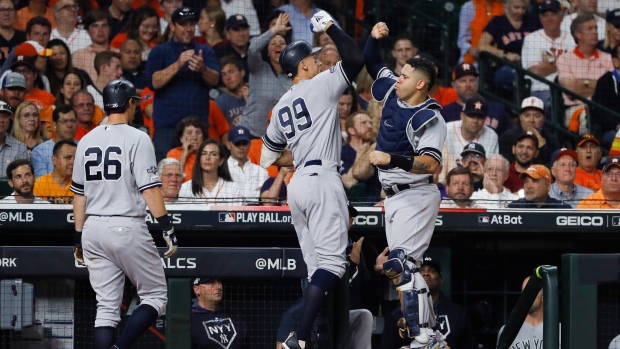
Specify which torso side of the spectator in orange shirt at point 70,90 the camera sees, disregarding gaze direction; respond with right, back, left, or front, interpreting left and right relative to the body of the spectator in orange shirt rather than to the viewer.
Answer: front

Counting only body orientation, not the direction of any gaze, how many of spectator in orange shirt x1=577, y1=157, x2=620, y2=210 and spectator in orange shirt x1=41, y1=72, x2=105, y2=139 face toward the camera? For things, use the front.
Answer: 2

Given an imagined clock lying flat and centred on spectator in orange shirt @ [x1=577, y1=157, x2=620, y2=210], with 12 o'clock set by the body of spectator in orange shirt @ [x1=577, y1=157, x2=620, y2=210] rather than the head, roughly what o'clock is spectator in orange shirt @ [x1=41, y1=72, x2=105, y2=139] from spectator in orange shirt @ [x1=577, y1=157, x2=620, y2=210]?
spectator in orange shirt @ [x1=41, y1=72, x2=105, y2=139] is roughly at 3 o'clock from spectator in orange shirt @ [x1=577, y1=157, x2=620, y2=210].

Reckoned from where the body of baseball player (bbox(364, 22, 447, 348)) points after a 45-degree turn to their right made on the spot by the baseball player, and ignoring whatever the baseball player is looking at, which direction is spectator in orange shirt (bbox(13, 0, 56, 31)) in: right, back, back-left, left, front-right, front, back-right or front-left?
front-right

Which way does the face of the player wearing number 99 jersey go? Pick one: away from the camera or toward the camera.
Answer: away from the camera

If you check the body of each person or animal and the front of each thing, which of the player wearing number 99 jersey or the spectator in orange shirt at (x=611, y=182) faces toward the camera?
the spectator in orange shirt

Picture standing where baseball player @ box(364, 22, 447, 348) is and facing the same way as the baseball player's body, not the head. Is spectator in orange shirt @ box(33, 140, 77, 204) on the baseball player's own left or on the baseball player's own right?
on the baseball player's own right

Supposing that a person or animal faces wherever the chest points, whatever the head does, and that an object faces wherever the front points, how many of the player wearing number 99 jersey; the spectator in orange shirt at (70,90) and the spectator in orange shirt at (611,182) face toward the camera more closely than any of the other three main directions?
2

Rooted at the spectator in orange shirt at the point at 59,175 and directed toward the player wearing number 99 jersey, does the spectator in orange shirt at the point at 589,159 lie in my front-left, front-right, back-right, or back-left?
front-left

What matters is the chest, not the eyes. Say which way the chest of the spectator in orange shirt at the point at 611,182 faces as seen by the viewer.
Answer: toward the camera

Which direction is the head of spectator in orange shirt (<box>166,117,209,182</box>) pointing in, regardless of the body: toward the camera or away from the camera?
toward the camera

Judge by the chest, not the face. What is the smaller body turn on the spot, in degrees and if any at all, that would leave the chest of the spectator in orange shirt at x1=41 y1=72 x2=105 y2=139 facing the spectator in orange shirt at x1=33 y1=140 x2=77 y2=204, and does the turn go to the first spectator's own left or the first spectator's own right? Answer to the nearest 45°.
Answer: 0° — they already face them

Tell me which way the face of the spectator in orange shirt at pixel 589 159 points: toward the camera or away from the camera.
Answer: toward the camera

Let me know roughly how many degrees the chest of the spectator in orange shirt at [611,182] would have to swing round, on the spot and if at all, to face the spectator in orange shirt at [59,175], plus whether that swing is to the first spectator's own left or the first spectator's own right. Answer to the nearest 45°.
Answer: approximately 90° to the first spectator's own right

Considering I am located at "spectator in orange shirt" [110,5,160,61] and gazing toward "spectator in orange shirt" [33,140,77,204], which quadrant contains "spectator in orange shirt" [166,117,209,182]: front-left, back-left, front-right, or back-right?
front-left

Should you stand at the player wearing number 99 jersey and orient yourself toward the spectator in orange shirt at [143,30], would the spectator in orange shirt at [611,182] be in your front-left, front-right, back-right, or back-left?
front-right

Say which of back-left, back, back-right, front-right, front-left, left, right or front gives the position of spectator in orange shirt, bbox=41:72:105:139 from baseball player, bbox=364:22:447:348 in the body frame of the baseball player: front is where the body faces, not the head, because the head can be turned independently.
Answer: right

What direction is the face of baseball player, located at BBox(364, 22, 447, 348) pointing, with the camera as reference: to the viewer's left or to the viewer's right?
to the viewer's left

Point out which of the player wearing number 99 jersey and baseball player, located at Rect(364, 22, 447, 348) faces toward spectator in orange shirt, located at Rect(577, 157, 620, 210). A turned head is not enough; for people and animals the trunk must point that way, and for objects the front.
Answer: the player wearing number 99 jersey

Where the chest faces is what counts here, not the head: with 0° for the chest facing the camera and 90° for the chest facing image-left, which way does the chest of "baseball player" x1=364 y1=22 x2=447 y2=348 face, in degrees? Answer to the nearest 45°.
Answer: approximately 45°
